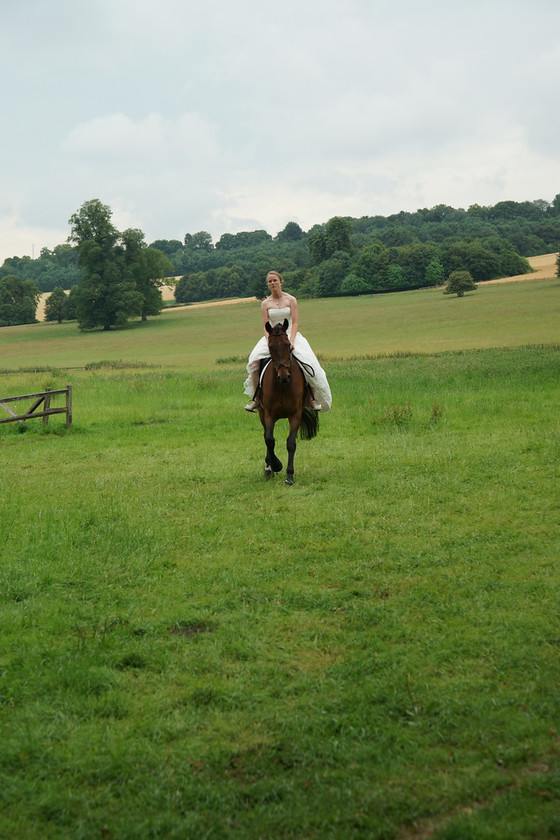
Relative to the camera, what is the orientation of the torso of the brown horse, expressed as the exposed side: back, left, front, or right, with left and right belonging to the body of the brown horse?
front

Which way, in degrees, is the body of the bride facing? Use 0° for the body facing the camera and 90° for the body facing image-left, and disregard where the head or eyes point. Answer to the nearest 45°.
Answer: approximately 0°
